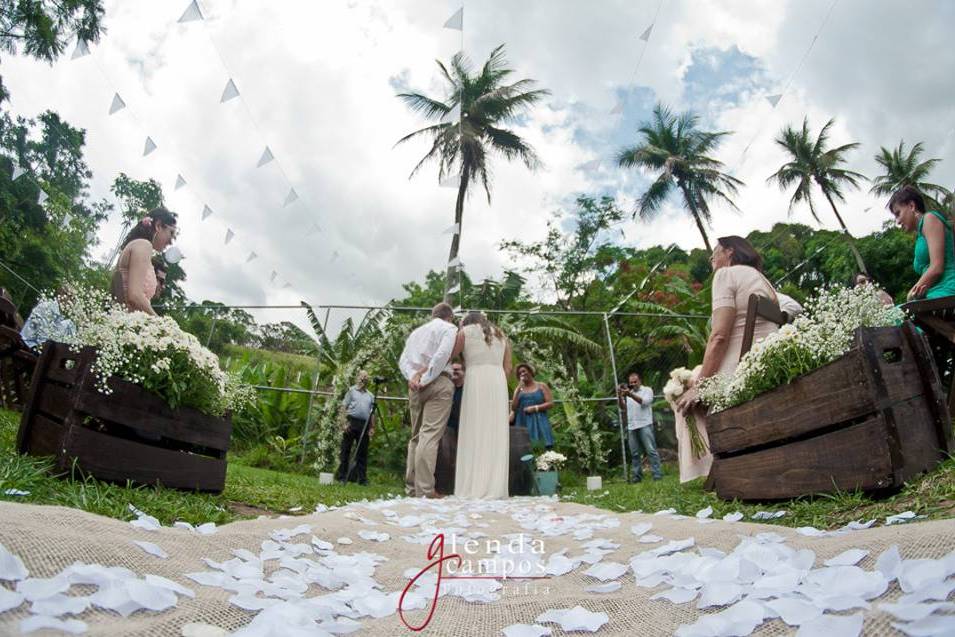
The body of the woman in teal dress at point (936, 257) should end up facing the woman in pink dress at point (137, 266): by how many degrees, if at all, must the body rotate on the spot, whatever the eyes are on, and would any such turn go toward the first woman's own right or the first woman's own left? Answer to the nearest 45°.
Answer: approximately 45° to the first woman's own left

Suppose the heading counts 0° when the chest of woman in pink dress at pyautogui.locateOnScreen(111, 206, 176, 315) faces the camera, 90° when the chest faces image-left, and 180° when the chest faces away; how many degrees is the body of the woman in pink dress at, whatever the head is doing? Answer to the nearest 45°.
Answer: approximately 270°

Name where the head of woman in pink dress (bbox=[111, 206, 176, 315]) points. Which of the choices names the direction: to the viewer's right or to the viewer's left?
to the viewer's right

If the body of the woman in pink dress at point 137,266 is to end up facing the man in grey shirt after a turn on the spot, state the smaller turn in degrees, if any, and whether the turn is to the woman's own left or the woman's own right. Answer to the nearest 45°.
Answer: approximately 45° to the woman's own left

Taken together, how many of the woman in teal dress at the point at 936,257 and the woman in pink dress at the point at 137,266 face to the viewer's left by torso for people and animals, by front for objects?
1

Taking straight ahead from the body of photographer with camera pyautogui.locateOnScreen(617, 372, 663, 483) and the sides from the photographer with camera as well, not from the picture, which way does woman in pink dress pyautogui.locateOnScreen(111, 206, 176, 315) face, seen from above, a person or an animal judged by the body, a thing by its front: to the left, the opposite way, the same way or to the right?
the opposite way

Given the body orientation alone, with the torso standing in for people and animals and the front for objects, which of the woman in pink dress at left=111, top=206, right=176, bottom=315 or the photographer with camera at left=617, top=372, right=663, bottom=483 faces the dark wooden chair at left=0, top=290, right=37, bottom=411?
the photographer with camera

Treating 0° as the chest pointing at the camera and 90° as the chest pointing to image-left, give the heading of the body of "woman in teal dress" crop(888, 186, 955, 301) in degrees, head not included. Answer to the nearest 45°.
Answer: approximately 90°

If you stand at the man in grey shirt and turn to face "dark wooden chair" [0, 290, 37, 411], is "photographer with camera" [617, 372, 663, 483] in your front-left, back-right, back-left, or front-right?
back-left

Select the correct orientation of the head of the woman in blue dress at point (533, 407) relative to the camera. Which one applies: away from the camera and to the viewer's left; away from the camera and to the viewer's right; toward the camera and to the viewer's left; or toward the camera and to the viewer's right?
toward the camera and to the viewer's left

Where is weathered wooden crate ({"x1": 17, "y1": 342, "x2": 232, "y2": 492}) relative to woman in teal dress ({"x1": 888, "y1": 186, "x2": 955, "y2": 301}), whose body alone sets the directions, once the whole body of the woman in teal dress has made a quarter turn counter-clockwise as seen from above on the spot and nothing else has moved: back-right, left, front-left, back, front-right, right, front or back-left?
front-right

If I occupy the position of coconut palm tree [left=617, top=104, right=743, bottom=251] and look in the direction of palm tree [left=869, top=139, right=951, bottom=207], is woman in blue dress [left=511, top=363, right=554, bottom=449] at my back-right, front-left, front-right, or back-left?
back-right

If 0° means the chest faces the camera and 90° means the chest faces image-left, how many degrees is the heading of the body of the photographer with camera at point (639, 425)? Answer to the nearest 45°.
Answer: approximately 45°

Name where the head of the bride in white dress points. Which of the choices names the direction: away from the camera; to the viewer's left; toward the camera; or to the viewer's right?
away from the camera
